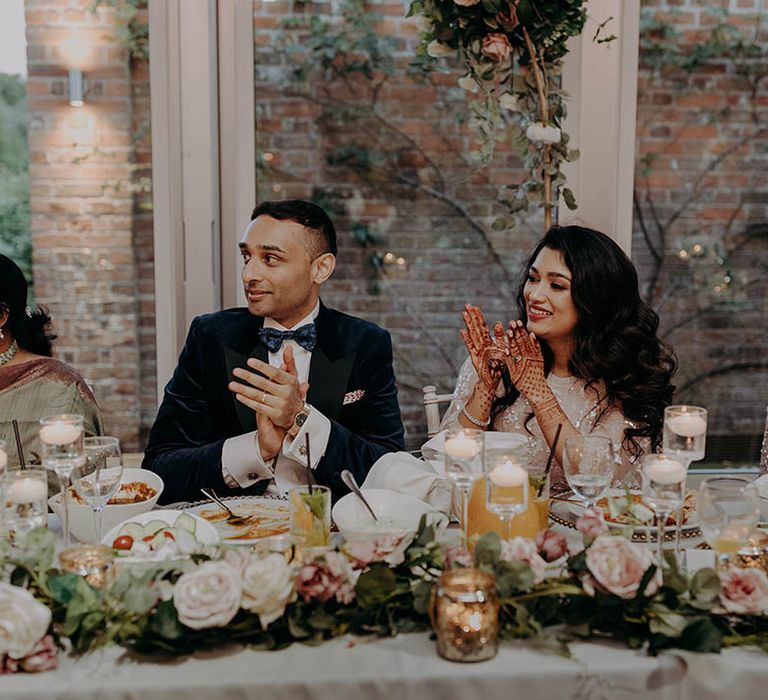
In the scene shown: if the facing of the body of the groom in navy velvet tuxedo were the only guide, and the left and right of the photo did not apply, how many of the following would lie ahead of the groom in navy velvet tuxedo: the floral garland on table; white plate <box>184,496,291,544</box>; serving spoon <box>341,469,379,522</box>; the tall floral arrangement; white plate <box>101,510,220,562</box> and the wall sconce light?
4

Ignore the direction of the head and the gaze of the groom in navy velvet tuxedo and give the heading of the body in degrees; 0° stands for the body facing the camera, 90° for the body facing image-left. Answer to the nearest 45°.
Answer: approximately 0°

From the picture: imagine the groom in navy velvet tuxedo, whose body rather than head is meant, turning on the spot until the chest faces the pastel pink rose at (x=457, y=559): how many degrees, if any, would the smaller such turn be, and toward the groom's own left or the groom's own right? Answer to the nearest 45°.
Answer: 0° — they already face it

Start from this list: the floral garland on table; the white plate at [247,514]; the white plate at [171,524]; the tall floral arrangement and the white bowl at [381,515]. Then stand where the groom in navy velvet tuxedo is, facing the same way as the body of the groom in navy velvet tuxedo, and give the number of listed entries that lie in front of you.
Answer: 4

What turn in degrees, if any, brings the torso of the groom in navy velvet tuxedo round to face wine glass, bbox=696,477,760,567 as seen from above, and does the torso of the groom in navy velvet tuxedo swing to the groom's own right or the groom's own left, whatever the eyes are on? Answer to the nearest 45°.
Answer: approximately 45° to the groom's own left

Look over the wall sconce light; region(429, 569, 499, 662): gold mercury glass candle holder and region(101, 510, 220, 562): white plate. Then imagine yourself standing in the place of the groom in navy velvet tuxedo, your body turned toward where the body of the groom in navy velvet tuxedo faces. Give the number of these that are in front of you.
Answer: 2
